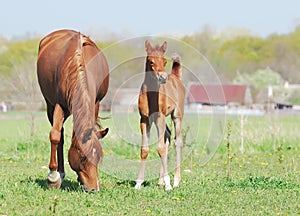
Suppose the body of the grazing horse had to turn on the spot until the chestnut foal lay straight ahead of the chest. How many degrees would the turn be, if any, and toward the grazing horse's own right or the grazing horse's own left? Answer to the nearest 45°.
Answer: approximately 90° to the grazing horse's own left

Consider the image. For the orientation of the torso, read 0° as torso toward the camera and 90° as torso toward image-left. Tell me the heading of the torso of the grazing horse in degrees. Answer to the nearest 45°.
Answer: approximately 0°
